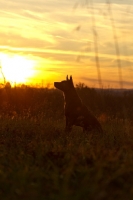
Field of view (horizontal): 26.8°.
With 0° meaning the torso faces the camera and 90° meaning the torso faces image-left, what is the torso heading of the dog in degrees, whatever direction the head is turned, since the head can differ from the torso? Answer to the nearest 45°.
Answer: approximately 90°
